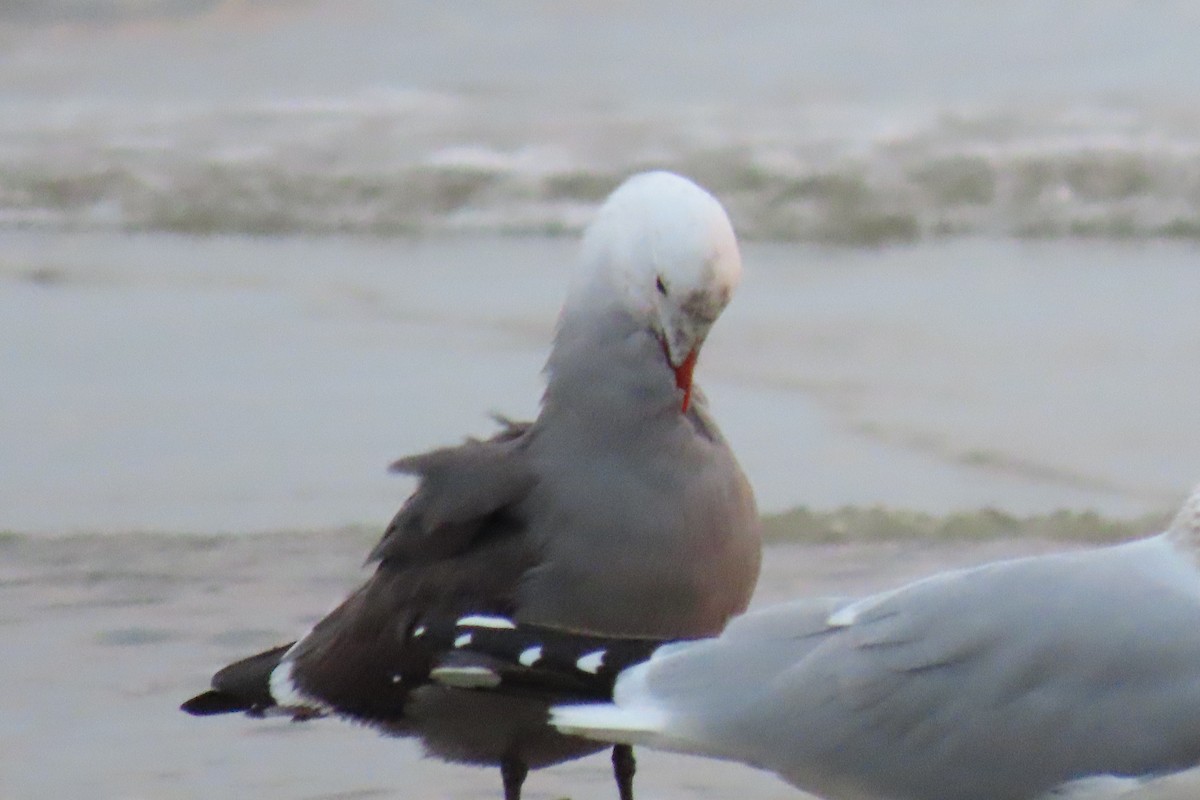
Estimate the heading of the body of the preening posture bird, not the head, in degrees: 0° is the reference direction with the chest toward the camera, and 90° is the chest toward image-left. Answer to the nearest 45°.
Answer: approximately 315°
